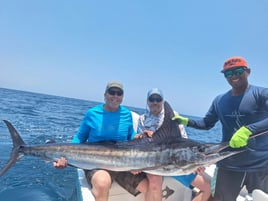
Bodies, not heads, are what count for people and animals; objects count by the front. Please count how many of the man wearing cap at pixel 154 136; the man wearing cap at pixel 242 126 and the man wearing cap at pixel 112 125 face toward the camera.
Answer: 3

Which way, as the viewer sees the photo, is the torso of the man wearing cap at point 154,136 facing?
toward the camera

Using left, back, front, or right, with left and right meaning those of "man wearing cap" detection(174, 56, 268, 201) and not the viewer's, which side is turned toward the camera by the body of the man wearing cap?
front

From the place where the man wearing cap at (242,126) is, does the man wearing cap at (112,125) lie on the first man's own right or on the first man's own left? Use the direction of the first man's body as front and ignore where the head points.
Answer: on the first man's own right

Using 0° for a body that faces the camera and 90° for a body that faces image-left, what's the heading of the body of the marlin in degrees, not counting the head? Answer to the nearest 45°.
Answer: approximately 270°

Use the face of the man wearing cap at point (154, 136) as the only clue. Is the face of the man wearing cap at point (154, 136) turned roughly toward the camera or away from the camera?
toward the camera

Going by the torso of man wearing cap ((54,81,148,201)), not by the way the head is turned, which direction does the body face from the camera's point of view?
toward the camera
